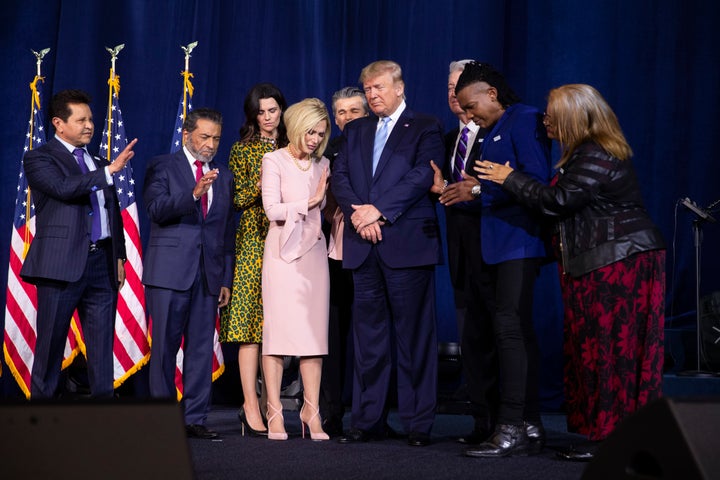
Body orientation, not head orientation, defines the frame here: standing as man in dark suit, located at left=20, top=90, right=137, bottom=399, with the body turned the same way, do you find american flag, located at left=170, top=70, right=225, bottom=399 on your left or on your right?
on your left

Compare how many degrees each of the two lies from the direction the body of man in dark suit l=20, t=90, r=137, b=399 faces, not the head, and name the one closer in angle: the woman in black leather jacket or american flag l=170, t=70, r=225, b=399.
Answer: the woman in black leather jacket

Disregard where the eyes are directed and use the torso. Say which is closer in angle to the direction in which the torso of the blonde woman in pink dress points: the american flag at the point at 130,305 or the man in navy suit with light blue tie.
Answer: the man in navy suit with light blue tie

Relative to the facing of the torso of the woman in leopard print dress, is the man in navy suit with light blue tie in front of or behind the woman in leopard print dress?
in front

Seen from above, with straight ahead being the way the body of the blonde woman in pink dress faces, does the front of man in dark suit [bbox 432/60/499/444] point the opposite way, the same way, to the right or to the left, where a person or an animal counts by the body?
to the right

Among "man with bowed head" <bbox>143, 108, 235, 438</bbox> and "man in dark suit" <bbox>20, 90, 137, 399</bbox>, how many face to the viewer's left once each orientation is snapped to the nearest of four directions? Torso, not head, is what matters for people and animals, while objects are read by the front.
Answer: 0

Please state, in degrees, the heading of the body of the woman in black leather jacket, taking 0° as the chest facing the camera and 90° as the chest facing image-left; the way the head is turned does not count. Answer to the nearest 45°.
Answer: approximately 90°

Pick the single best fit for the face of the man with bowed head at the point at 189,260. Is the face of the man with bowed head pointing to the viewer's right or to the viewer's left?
to the viewer's right

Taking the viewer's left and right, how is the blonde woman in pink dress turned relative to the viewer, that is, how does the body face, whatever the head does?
facing the viewer and to the right of the viewer

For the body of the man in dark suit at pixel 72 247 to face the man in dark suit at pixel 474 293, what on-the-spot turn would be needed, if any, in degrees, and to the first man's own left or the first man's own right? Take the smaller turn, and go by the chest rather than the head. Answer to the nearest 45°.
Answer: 0° — they already face them
